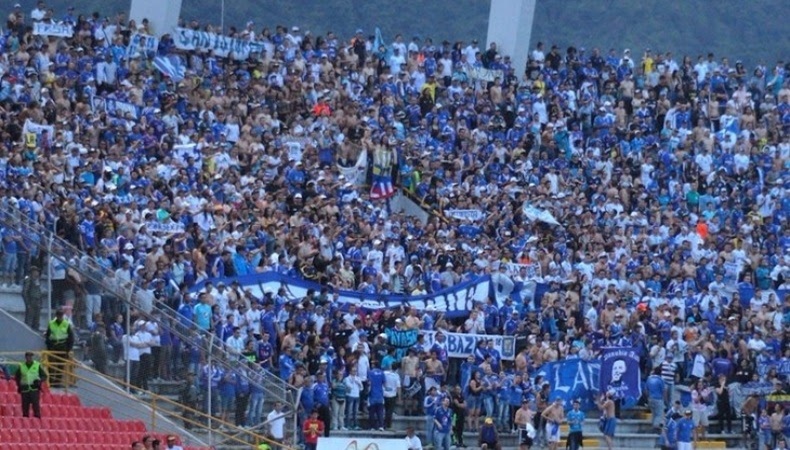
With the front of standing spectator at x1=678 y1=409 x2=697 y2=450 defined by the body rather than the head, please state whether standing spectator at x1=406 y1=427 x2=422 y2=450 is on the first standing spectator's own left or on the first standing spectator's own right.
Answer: on the first standing spectator's own right

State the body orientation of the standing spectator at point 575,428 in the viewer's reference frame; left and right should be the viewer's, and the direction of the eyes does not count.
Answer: facing the viewer

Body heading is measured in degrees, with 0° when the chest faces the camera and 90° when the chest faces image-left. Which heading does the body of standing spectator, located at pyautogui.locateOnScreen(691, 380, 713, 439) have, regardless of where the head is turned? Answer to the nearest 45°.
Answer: approximately 0°

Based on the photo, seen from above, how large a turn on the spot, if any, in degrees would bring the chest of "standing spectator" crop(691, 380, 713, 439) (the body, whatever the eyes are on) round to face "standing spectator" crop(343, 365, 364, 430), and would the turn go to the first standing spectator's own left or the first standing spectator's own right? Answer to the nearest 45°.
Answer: approximately 45° to the first standing spectator's own right

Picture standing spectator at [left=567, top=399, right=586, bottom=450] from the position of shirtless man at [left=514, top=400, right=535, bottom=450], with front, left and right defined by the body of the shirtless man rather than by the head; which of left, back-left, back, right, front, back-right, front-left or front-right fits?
left

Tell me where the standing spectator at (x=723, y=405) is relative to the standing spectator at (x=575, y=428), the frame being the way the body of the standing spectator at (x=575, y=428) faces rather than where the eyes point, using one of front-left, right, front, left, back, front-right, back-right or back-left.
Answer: back-left

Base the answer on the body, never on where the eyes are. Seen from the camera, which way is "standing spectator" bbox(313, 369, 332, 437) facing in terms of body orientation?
toward the camera

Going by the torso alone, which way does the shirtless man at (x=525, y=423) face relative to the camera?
toward the camera

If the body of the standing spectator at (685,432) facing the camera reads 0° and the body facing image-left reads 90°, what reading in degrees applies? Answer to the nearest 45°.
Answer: approximately 0°

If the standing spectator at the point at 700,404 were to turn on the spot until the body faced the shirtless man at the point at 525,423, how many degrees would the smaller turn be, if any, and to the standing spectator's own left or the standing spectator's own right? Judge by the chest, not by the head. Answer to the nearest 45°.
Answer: approximately 45° to the standing spectator's own right
